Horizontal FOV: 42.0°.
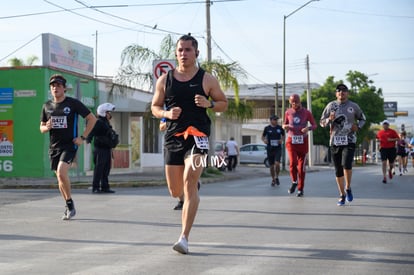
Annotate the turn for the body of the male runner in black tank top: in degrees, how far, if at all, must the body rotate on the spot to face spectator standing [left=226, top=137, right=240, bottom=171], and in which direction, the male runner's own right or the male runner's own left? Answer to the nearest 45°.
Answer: approximately 180°

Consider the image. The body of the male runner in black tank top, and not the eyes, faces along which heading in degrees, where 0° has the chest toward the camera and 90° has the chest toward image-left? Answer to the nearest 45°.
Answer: approximately 0°

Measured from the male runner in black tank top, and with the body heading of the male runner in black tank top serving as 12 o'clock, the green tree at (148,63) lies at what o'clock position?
The green tree is roughly at 6 o'clock from the male runner in black tank top.

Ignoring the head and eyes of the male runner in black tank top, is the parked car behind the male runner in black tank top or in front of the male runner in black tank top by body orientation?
behind
